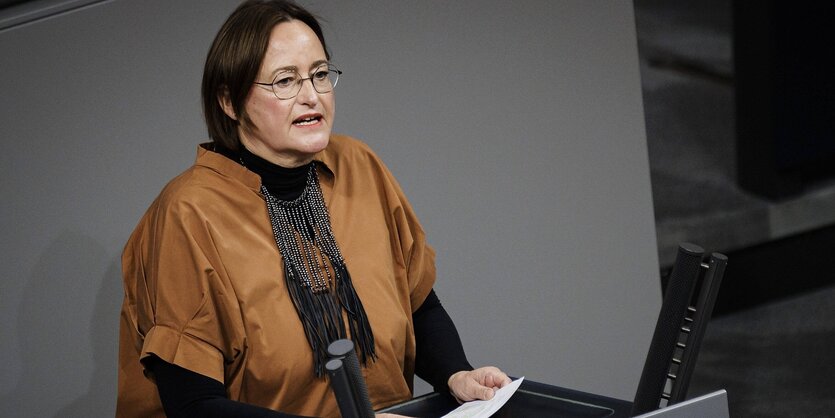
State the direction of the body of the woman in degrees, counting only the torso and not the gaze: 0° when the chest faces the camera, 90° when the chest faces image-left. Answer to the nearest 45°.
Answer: approximately 315°

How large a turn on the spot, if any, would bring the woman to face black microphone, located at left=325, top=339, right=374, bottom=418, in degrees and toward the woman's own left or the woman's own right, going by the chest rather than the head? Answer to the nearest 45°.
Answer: approximately 45° to the woman's own right
